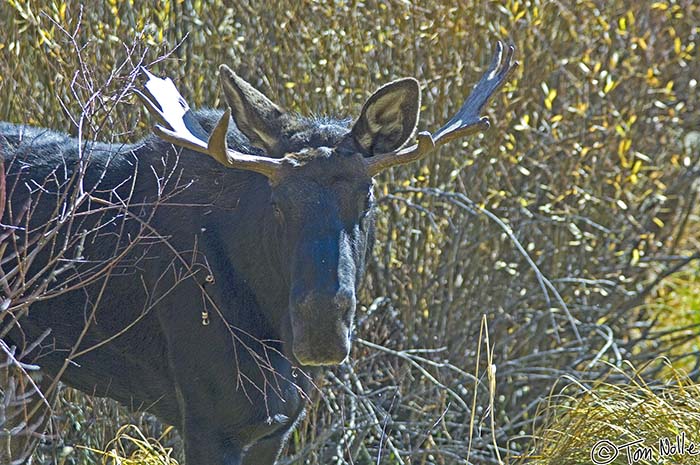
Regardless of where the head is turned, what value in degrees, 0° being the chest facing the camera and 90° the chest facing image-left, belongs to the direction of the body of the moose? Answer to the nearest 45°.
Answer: approximately 315°
